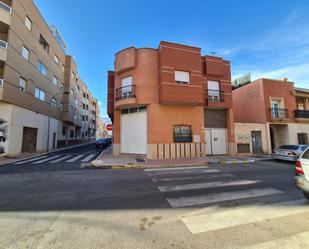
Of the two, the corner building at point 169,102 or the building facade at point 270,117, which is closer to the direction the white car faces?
the building facade

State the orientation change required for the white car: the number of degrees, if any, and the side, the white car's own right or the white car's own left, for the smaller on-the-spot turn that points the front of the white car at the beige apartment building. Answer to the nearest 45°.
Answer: approximately 135° to the white car's own left

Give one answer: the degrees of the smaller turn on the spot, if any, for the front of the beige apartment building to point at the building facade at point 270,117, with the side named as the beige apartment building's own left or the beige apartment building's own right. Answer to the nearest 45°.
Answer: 0° — it already faces it

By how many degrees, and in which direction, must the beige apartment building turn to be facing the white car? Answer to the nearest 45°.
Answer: approximately 45° to its right

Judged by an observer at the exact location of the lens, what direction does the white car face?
facing away from the viewer and to the right of the viewer

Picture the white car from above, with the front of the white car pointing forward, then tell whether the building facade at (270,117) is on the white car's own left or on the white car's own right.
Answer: on the white car's own left
